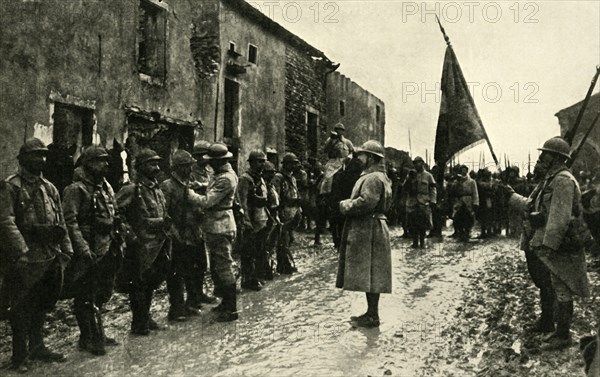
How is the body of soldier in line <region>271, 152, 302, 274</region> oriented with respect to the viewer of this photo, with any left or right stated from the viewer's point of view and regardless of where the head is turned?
facing the viewer and to the right of the viewer

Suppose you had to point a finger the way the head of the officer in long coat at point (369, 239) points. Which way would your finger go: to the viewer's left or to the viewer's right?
to the viewer's left

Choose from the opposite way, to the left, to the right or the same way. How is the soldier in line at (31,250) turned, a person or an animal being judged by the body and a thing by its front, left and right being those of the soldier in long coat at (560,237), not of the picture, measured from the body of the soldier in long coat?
the opposite way

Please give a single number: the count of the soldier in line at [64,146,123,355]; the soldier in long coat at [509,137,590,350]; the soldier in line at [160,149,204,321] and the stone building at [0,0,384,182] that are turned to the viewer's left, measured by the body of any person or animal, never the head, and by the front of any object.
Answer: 1

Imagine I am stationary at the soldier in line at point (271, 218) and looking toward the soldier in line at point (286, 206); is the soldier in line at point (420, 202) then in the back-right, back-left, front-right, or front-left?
front-right

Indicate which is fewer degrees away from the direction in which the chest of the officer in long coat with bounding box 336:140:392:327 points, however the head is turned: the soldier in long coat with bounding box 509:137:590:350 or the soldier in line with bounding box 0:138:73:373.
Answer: the soldier in line

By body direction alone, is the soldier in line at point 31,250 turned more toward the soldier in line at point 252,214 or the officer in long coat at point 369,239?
the officer in long coat

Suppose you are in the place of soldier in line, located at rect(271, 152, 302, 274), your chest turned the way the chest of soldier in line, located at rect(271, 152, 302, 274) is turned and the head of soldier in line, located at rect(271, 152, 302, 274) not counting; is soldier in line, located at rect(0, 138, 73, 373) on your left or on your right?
on your right

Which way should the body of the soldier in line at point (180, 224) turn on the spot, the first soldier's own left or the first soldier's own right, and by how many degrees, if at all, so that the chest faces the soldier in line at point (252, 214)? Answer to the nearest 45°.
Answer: approximately 90° to the first soldier's own left

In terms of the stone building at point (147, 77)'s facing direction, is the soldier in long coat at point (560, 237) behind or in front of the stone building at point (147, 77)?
in front

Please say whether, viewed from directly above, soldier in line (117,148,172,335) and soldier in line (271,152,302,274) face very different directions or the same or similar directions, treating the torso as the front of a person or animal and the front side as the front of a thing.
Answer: same or similar directions

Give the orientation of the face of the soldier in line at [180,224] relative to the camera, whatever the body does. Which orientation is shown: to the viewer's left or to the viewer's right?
to the viewer's right

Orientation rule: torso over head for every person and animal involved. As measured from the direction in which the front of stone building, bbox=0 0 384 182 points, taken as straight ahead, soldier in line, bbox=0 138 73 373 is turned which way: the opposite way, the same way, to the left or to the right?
the same way

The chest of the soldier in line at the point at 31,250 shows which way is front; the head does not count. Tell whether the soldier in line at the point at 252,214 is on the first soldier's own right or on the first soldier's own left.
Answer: on the first soldier's own left

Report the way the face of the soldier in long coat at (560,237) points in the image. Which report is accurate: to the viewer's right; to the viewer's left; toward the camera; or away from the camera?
to the viewer's left

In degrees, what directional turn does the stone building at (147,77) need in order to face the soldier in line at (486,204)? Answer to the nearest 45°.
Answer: approximately 45° to its left
